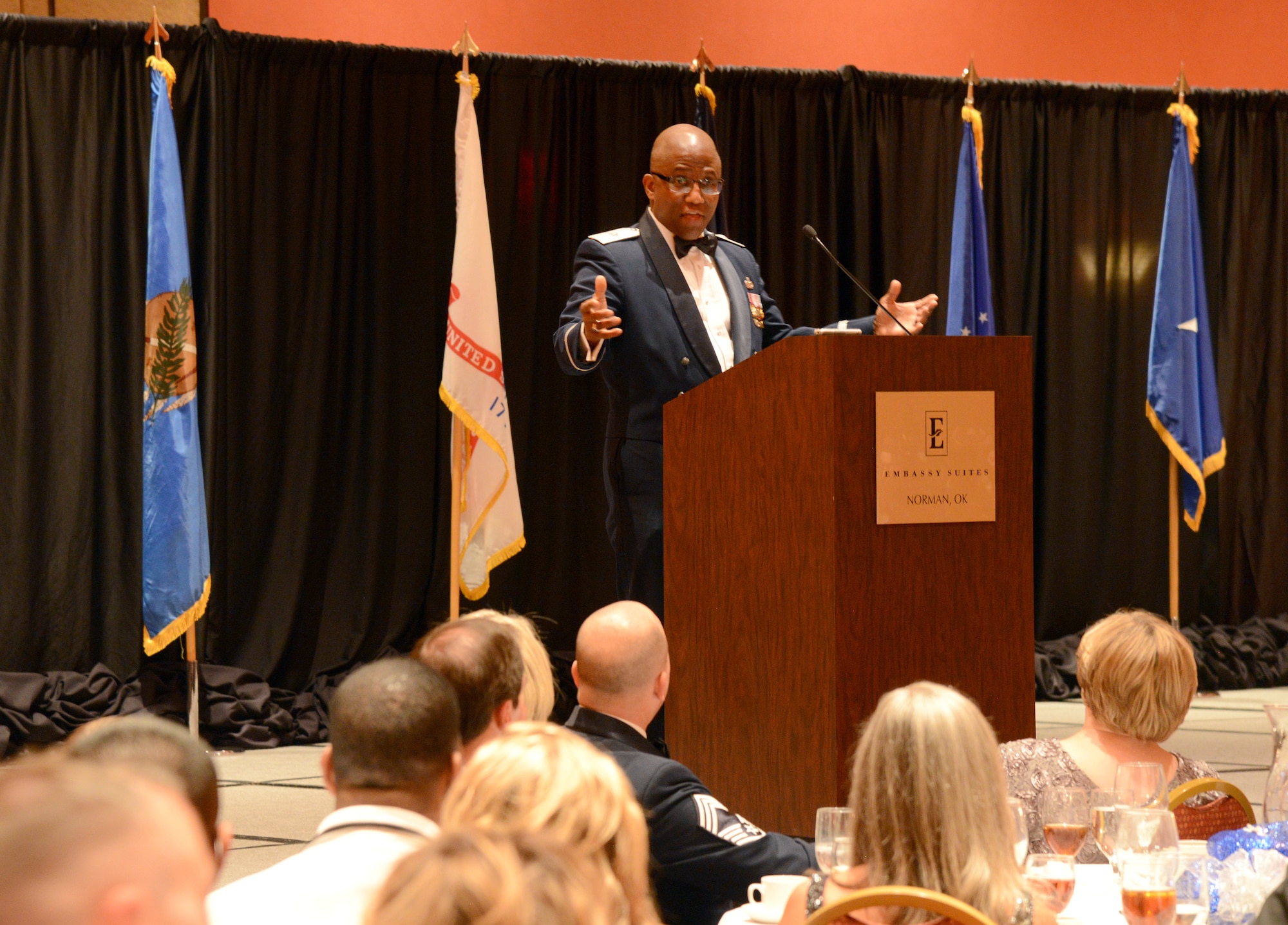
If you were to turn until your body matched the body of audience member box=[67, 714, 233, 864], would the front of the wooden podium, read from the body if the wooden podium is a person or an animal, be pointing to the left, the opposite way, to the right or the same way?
the opposite way

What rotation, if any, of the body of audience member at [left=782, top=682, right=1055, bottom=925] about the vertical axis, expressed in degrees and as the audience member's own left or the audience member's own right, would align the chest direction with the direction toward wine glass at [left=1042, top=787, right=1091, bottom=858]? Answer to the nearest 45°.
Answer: approximately 45° to the audience member's own right

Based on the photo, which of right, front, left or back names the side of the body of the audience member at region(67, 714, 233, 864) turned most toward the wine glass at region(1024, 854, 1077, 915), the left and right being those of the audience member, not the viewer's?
right

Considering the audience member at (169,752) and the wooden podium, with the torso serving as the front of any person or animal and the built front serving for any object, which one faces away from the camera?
the audience member

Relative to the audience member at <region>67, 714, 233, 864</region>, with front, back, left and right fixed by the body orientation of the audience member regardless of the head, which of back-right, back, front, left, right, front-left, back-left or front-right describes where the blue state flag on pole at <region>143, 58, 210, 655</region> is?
front

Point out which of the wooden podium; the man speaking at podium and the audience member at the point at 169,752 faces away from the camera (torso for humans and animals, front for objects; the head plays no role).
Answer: the audience member

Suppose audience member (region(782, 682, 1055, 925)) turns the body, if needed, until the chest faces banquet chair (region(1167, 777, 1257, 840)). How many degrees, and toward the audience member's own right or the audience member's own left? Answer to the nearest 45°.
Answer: approximately 45° to the audience member's own right

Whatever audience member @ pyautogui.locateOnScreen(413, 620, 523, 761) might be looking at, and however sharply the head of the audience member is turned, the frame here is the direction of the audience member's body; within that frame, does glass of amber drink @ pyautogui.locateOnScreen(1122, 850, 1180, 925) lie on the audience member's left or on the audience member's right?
on the audience member's right

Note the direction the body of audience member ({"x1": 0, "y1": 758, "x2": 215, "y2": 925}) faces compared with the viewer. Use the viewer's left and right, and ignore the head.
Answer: facing away from the viewer and to the right of the viewer

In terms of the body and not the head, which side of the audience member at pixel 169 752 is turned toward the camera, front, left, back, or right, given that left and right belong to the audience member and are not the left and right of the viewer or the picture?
back

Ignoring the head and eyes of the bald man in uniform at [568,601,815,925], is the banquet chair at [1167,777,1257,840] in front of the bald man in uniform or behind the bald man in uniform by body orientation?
in front

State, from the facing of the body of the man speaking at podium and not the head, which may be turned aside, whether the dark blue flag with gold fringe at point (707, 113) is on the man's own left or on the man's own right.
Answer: on the man's own left

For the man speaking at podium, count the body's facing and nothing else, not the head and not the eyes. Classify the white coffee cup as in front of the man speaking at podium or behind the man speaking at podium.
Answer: in front

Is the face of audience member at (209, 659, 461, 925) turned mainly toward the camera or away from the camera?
away from the camera

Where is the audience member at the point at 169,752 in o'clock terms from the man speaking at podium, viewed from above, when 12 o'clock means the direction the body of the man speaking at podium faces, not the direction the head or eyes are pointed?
The audience member is roughly at 2 o'clock from the man speaking at podium.
